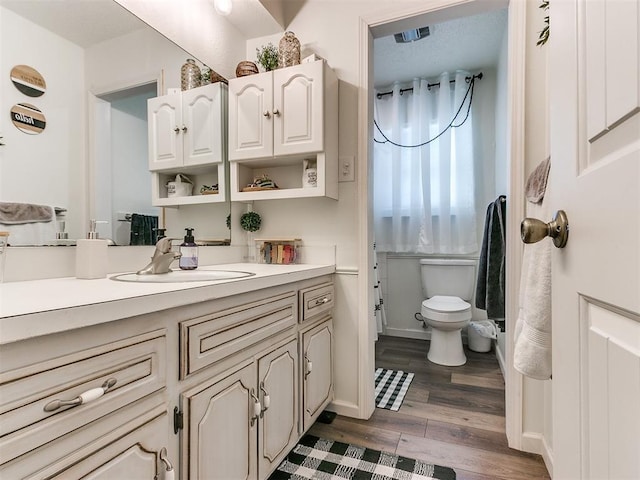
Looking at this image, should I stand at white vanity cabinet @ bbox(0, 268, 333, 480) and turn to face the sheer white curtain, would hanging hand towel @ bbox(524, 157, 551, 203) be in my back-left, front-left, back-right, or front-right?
front-right

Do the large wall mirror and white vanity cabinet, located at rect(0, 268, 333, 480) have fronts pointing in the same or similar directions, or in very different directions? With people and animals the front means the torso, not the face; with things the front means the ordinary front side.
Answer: same or similar directions

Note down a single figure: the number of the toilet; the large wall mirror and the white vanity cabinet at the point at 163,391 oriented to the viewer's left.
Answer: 0

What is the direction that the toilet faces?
toward the camera

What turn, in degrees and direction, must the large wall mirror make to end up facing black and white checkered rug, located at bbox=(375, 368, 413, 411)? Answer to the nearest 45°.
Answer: approximately 45° to its left

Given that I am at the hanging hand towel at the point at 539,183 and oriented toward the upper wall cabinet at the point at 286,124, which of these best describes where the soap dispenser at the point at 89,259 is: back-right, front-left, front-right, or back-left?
front-left

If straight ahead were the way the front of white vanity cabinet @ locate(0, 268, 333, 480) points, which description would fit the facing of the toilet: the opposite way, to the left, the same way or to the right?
to the right

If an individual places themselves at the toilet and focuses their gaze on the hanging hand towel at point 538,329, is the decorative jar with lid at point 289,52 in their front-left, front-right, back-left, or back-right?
front-right

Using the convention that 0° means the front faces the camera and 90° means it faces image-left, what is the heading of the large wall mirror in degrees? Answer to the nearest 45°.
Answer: approximately 315°

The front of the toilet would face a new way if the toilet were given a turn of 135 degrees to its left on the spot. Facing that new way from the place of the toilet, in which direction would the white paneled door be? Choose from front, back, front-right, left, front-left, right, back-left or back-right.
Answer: back-right

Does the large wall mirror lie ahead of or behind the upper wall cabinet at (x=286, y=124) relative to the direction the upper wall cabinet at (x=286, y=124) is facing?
ahead

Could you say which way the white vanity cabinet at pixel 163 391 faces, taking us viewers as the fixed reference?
facing the viewer and to the right of the viewer

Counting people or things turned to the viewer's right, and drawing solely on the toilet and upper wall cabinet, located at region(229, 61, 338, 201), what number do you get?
0

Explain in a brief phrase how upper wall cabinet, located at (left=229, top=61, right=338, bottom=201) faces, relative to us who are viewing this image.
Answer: facing the viewer and to the left of the viewer

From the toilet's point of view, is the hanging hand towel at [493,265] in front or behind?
in front
